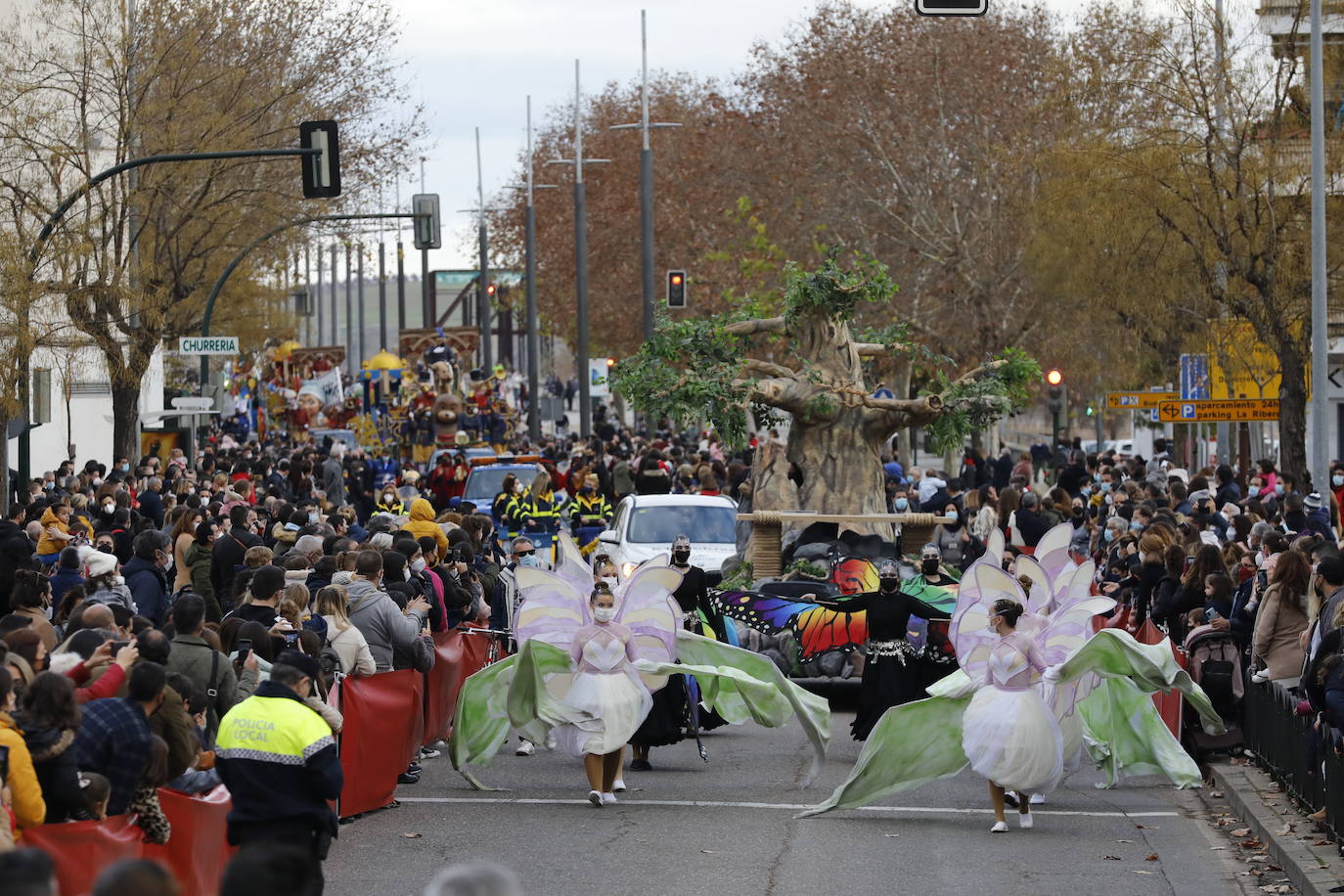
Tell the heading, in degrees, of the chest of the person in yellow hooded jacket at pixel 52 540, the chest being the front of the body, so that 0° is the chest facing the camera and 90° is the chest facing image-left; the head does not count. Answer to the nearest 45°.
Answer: approximately 270°

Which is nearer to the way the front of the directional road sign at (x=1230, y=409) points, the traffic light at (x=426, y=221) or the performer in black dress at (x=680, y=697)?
the performer in black dress

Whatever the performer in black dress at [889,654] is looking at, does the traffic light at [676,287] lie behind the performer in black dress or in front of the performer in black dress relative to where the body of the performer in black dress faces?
behind

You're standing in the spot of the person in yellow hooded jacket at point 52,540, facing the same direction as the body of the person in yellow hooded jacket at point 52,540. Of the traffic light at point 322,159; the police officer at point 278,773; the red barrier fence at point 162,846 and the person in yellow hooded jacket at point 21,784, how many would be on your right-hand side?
3

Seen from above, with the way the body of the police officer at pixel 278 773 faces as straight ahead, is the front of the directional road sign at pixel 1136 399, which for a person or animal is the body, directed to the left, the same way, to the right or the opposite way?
the opposite way

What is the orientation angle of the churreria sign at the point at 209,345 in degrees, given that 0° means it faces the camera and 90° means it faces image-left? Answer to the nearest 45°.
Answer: approximately 0°
